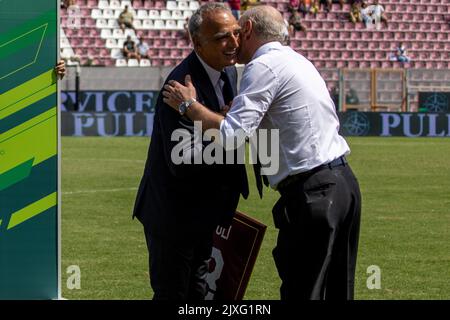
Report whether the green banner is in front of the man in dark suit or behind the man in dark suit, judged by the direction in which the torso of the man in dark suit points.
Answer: behind

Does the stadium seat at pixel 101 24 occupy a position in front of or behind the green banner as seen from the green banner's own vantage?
behind

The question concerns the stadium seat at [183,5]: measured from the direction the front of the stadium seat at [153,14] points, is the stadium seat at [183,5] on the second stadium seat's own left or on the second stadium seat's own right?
on the second stadium seat's own left

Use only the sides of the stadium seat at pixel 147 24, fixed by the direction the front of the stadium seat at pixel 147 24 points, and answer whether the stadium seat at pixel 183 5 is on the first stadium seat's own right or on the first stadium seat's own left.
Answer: on the first stadium seat's own left

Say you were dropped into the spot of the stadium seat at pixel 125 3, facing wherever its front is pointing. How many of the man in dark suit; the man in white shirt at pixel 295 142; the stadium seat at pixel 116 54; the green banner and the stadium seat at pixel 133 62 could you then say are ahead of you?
5

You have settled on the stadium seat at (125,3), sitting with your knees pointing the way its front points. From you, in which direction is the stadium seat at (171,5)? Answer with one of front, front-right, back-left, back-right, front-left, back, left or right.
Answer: left

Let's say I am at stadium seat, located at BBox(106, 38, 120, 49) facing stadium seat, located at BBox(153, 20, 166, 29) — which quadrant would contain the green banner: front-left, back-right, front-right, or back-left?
back-right

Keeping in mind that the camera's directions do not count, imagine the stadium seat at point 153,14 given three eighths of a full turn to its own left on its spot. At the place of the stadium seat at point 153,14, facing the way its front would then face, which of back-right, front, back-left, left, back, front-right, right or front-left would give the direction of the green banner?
back-right

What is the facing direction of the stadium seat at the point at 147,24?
toward the camera

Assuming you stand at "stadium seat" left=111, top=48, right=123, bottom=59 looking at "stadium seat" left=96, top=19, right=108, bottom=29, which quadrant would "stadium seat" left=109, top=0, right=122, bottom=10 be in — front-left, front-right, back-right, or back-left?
front-right

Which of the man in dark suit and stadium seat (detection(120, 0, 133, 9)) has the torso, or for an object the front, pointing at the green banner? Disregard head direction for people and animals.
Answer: the stadium seat

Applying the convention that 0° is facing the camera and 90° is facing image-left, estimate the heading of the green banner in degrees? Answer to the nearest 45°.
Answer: approximately 0°

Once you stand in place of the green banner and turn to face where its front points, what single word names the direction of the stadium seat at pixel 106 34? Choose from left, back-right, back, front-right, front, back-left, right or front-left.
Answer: back

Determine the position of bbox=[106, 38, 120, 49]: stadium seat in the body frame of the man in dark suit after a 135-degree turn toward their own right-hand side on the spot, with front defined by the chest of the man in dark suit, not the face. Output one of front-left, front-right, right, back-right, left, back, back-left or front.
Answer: right

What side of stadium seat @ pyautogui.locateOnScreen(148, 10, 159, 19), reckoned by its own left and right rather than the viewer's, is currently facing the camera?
front

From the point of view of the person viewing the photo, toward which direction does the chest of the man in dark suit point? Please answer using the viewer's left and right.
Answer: facing the viewer and to the right of the viewer

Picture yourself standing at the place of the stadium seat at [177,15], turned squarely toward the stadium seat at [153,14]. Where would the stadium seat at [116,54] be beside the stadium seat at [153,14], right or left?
left

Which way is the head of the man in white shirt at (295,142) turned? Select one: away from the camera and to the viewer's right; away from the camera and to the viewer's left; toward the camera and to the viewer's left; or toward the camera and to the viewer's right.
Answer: away from the camera and to the viewer's left

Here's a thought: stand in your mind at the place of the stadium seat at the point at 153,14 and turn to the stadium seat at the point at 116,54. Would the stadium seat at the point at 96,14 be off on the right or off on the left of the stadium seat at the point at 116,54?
right

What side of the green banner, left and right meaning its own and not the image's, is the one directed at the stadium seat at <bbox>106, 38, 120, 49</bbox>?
back
